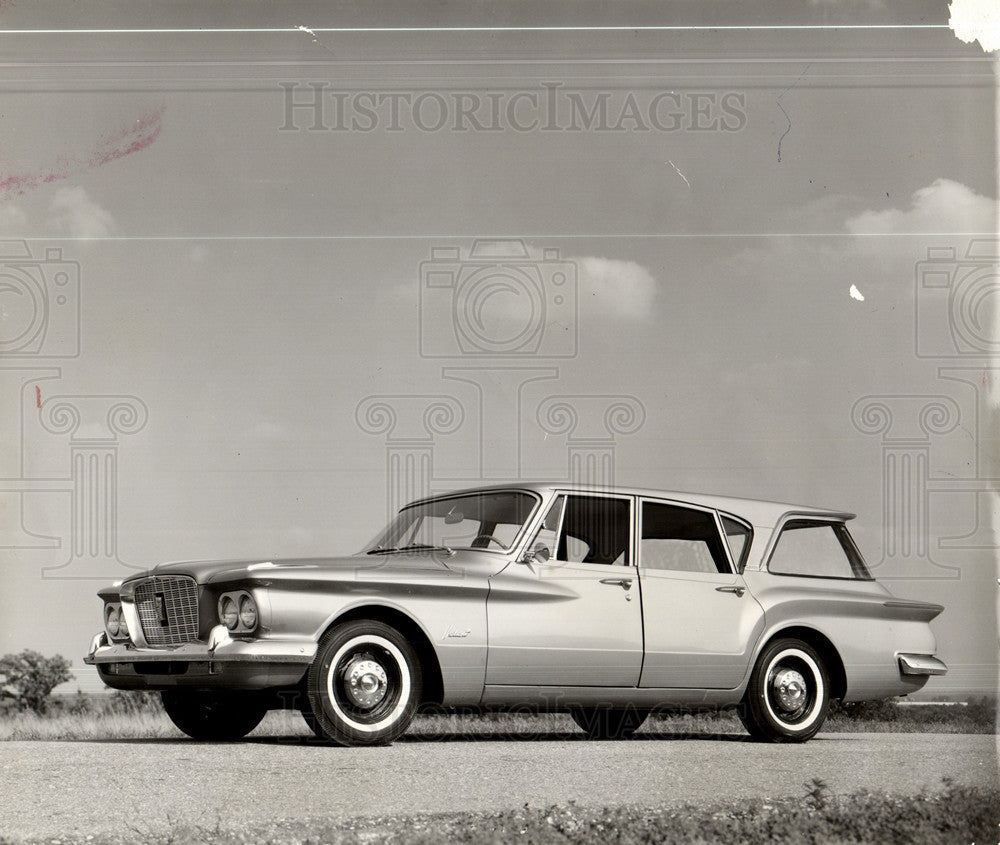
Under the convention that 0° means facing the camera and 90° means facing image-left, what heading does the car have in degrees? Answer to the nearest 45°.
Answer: approximately 45°

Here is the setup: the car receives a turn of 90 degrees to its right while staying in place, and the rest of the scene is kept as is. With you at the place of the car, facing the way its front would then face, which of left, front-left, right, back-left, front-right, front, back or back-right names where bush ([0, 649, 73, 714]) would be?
front
